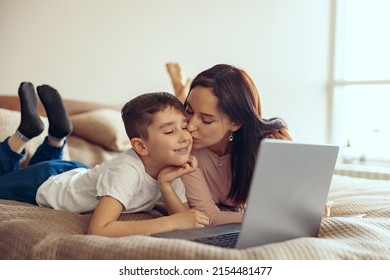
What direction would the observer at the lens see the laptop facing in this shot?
facing away from the viewer and to the left of the viewer

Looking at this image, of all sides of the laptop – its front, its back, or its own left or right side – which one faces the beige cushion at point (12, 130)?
front

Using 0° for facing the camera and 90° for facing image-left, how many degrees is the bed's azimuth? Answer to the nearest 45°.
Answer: approximately 315°
